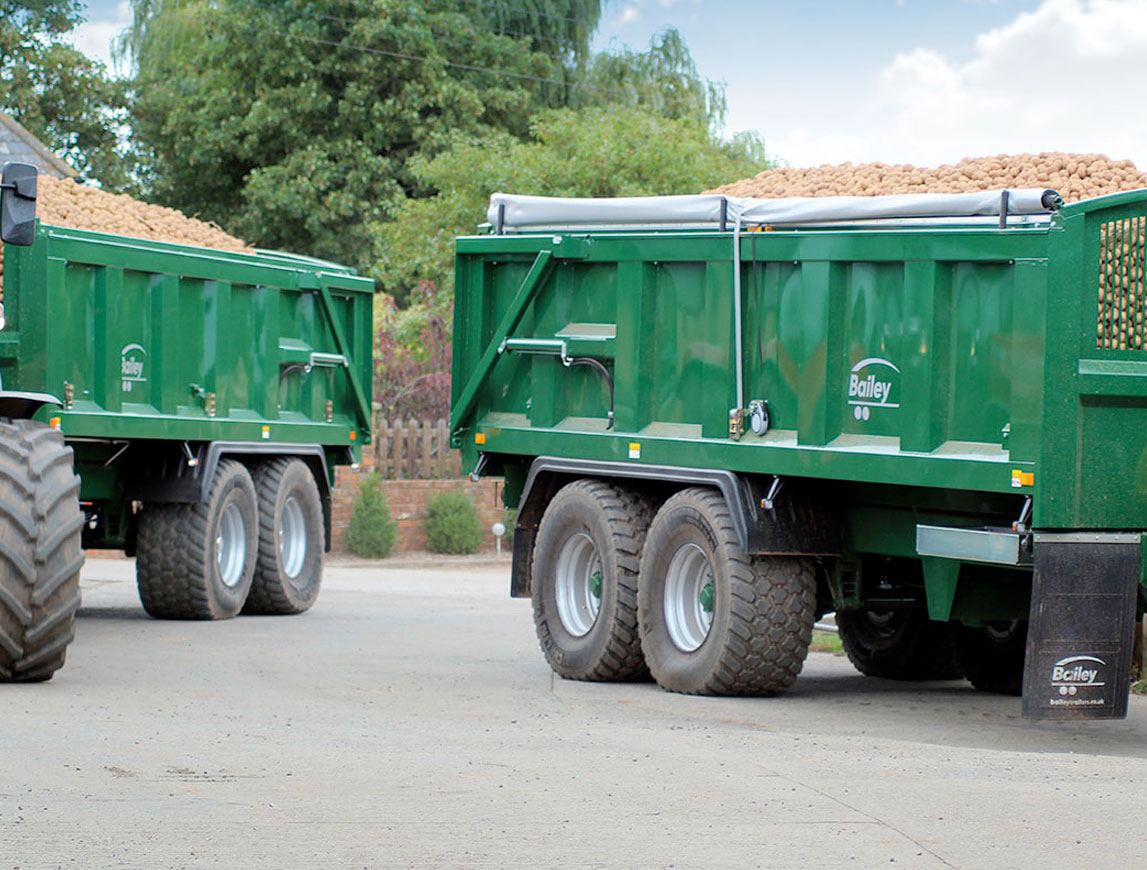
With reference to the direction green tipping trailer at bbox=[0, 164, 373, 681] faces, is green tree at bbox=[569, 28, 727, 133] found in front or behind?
behind

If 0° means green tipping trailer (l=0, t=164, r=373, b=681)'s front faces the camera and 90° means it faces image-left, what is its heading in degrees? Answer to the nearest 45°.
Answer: approximately 45°

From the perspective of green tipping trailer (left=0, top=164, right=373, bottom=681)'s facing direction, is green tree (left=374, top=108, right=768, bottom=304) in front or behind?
behind

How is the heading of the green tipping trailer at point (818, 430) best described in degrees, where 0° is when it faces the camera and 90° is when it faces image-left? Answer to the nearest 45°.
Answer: approximately 315°

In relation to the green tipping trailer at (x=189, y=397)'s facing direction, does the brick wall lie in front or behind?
behind
